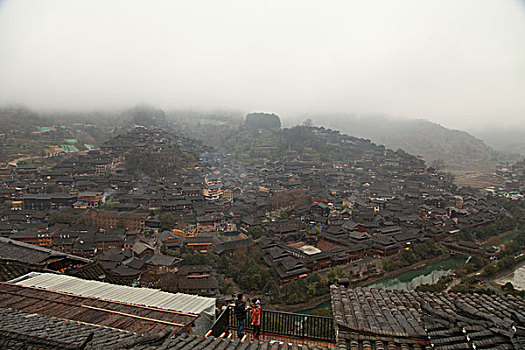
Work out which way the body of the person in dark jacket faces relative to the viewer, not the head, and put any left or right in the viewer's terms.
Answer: facing away from the viewer

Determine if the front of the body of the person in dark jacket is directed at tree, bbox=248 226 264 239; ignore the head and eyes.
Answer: yes

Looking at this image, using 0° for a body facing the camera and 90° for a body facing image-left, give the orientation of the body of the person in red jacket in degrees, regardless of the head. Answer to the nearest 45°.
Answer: approximately 180°

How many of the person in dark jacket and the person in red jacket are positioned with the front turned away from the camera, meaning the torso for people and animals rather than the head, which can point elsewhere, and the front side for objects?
2
